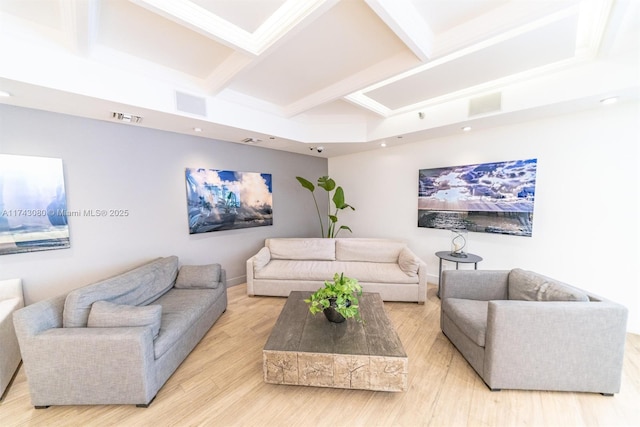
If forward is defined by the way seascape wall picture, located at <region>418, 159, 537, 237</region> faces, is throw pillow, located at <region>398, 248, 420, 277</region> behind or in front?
in front

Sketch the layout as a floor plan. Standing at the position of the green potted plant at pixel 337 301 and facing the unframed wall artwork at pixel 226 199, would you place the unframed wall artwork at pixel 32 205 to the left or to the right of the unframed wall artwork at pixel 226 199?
left

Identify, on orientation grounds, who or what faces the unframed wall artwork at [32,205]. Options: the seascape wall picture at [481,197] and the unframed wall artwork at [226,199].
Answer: the seascape wall picture at [481,197]

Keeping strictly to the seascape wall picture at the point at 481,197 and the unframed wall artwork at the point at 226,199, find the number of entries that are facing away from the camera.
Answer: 0

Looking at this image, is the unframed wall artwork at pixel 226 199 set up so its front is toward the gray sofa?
no

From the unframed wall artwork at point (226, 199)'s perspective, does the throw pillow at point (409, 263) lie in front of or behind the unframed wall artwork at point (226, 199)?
in front

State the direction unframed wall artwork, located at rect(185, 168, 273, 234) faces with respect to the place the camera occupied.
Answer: facing the viewer and to the right of the viewer

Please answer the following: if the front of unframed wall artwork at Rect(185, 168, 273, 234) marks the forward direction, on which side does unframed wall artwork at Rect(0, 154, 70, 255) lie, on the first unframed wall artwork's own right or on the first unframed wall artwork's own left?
on the first unframed wall artwork's own right

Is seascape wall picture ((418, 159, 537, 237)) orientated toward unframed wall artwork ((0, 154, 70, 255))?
yes

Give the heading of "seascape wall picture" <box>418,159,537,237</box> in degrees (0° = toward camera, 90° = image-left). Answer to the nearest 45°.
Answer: approximately 45°

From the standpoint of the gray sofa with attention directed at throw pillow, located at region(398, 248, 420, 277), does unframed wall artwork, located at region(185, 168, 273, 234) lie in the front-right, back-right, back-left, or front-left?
front-left

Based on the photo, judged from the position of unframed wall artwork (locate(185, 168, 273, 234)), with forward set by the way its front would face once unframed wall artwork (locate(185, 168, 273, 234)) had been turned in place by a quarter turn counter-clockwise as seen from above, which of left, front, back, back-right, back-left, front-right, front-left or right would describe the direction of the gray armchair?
right
